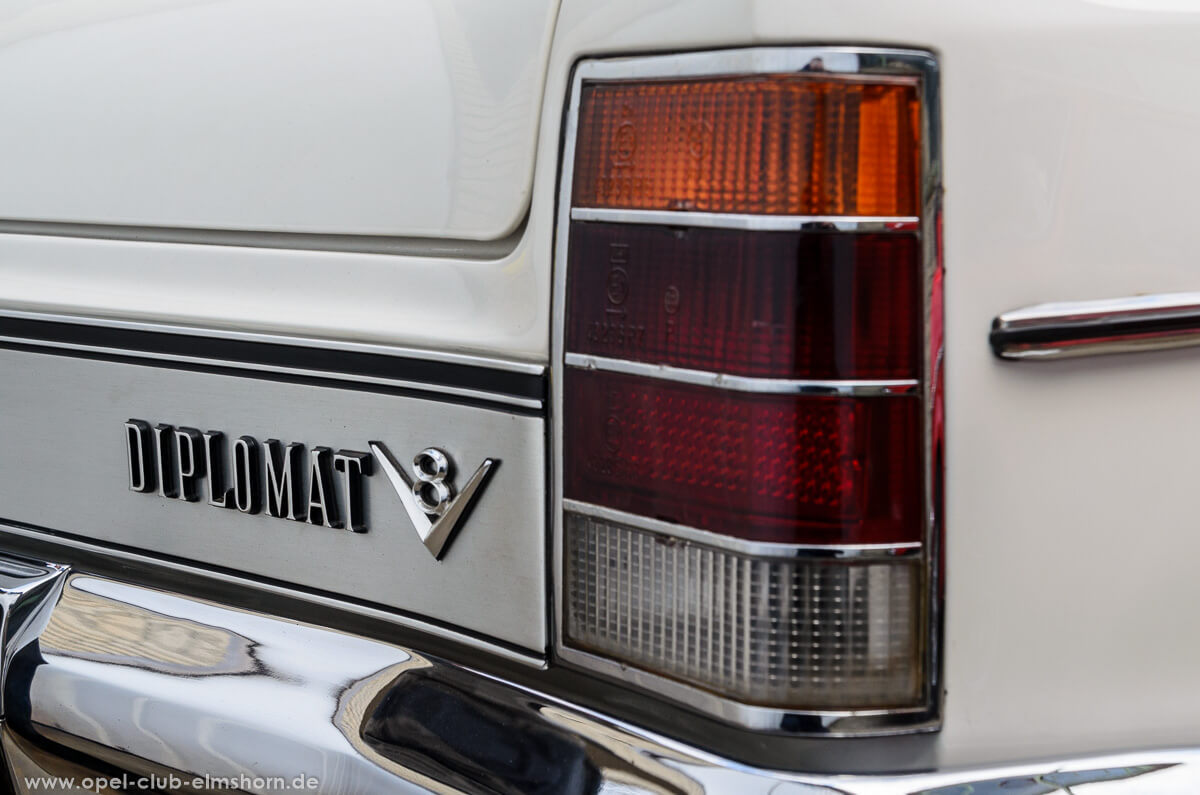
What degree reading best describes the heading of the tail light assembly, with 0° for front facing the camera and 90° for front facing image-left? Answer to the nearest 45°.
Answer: approximately 45°
